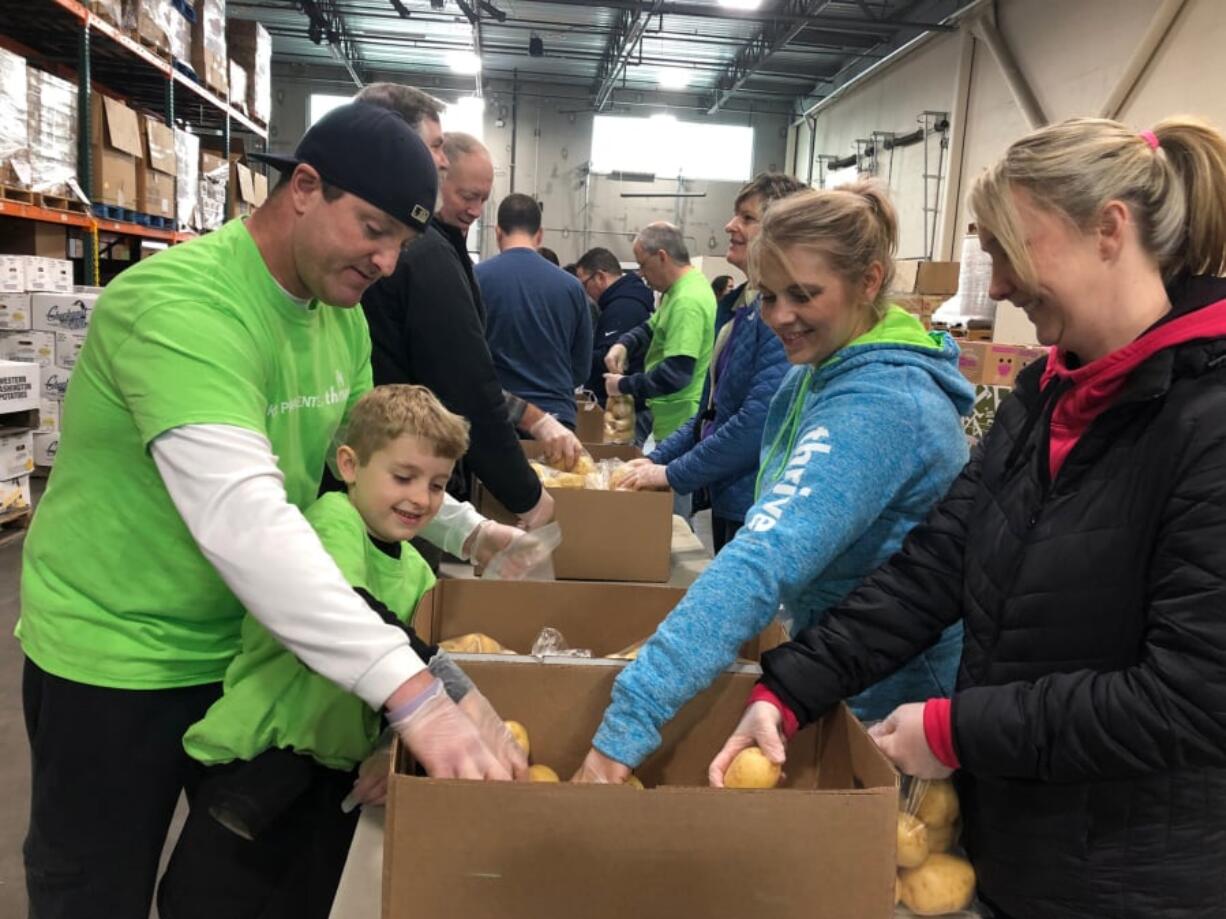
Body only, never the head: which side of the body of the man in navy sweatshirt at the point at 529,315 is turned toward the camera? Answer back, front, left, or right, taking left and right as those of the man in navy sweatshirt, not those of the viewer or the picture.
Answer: back

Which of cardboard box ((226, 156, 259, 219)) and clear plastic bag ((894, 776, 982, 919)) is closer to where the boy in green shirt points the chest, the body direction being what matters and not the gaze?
the clear plastic bag

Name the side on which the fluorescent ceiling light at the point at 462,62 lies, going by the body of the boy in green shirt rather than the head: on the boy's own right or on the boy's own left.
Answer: on the boy's own left

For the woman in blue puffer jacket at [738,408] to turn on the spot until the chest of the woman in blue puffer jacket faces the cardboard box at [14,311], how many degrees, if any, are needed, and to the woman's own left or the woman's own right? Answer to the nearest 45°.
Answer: approximately 45° to the woman's own right

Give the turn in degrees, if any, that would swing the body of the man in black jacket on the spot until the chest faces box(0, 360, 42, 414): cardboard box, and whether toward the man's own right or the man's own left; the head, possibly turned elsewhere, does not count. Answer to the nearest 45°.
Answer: approximately 135° to the man's own left

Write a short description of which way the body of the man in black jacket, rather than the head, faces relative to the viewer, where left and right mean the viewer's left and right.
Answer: facing to the right of the viewer

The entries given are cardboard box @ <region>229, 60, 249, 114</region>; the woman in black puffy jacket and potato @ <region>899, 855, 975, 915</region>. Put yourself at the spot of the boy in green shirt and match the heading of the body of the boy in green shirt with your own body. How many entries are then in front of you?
2

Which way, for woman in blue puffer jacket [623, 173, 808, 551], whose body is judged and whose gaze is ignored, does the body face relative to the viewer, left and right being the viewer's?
facing to the left of the viewer

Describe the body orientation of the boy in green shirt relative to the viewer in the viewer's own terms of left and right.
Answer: facing the viewer and to the right of the viewer

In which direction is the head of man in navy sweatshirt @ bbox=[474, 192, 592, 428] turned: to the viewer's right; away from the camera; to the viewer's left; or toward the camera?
away from the camera
